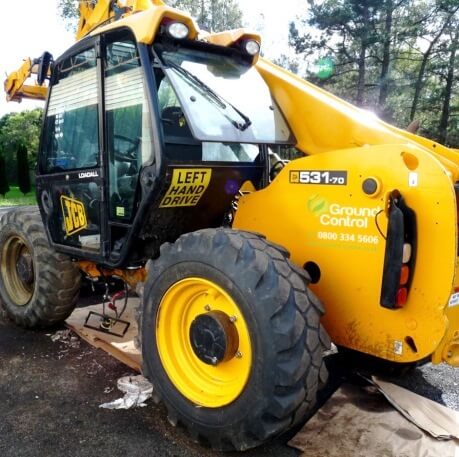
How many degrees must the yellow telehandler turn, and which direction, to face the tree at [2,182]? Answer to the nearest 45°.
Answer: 0° — it already faces it

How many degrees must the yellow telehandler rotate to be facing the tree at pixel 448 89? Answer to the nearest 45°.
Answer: approximately 90° to its right

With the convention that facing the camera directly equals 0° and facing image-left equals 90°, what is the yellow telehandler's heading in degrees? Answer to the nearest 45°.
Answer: approximately 135°
